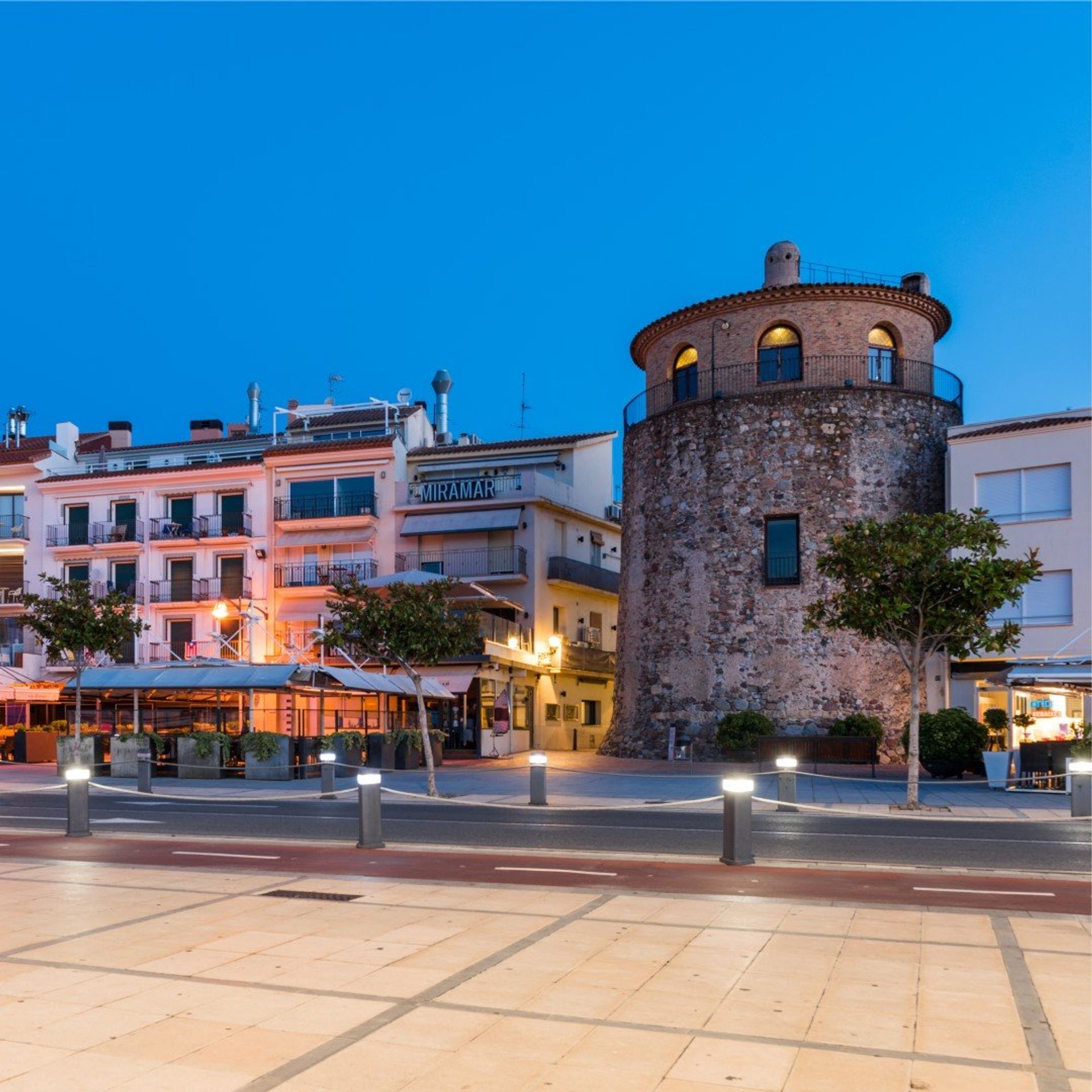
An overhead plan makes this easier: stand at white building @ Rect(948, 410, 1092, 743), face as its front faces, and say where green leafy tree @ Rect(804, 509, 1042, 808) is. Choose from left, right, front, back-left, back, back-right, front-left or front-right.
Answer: front

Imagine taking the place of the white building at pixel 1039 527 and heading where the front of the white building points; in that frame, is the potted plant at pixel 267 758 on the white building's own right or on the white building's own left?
on the white building's own right

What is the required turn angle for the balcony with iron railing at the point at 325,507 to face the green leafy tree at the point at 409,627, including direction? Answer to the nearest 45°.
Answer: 0° — it already faces it

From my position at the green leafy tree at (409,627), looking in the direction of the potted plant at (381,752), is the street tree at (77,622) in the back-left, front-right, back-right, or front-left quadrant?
front-left

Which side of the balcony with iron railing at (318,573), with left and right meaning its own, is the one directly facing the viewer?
front

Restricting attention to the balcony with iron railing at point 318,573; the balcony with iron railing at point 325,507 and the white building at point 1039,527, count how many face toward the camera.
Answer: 3

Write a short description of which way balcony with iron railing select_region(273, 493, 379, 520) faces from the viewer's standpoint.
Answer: facing the viewer

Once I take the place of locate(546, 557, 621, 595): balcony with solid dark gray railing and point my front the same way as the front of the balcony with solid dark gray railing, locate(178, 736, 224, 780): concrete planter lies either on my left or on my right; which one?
on my right

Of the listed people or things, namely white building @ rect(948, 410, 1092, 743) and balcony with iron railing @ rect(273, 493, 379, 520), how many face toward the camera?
2

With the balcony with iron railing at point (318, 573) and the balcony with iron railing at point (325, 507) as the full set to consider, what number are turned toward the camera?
2

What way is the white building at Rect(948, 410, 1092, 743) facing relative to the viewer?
toward the camera
